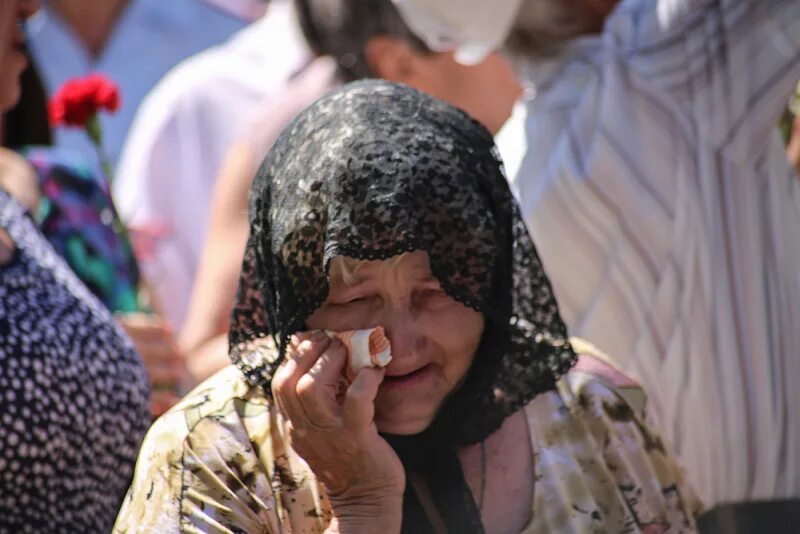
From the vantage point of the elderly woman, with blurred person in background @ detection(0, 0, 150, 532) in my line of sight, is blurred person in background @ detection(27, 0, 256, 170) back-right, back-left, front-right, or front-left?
front-right

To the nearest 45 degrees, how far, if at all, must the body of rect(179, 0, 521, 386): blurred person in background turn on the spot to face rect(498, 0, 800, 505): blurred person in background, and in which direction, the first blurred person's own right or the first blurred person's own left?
approximately 45° to the first blurred person's own right

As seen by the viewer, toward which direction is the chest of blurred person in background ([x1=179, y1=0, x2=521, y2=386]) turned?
to the viewer's right

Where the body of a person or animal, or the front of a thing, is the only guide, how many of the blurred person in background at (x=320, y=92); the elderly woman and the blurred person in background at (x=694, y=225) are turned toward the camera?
1

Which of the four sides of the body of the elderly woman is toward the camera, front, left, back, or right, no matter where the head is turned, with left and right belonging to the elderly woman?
front

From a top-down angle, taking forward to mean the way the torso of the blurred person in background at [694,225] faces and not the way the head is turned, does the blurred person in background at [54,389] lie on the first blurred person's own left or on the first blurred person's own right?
on the first blurred person's own left

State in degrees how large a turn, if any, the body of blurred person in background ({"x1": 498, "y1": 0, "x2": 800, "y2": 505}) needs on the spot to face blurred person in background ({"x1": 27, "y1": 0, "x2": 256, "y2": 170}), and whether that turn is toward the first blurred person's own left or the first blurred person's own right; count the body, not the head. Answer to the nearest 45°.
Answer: approximately 45° to the first blurred person's own left

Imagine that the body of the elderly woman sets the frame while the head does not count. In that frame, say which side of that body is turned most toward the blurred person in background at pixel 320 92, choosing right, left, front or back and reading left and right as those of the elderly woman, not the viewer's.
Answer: back

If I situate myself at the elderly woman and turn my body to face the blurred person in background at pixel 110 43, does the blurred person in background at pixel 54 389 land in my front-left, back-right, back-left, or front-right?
front-left

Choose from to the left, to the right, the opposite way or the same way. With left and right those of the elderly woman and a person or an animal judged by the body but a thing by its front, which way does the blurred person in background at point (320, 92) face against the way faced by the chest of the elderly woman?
to the left

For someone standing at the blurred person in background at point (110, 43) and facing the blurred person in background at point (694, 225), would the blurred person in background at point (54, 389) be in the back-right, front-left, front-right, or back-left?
front-right

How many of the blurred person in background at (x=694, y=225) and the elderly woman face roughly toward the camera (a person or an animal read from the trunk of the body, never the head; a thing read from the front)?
1
